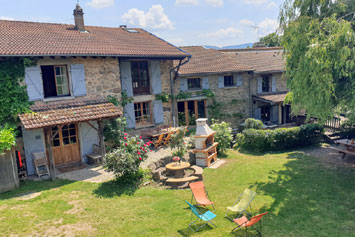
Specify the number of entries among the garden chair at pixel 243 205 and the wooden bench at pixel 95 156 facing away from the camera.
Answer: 0

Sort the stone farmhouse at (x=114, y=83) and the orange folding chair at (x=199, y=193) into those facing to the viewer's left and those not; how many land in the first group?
0

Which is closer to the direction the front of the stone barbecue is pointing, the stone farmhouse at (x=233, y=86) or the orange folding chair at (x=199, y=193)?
the orange folding chair

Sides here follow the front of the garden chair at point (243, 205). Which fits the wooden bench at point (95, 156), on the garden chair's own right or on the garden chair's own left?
on the garden chair's own right

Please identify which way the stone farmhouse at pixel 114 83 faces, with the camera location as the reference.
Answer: facing the viewer and to the right of the viewer

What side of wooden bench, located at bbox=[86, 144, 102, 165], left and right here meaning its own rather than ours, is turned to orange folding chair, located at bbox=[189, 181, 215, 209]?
left

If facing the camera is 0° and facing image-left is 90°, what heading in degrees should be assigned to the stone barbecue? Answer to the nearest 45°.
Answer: approximately 315°

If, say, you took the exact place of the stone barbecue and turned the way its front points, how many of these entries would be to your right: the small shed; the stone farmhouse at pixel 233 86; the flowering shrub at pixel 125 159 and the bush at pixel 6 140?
3

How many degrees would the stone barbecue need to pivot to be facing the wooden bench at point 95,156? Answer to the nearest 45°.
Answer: approximately 135° to its right

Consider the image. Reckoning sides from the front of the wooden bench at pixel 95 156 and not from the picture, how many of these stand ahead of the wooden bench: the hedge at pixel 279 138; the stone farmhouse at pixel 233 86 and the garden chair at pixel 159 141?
0
